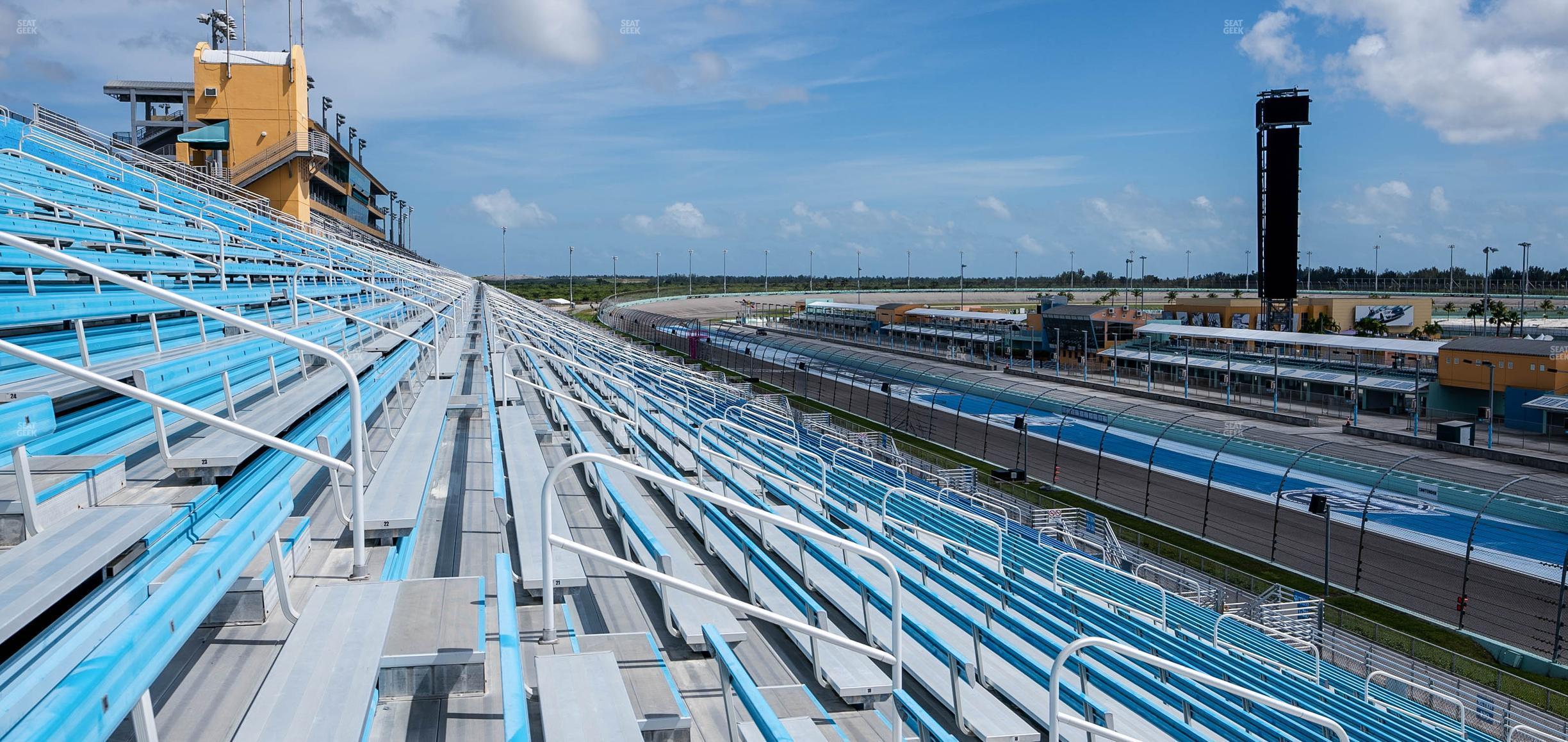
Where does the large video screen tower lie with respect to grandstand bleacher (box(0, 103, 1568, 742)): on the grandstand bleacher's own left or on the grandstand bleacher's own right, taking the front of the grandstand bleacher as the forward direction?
on the grandstand bleacher's own left

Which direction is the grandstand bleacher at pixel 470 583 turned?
to the viewer's right
